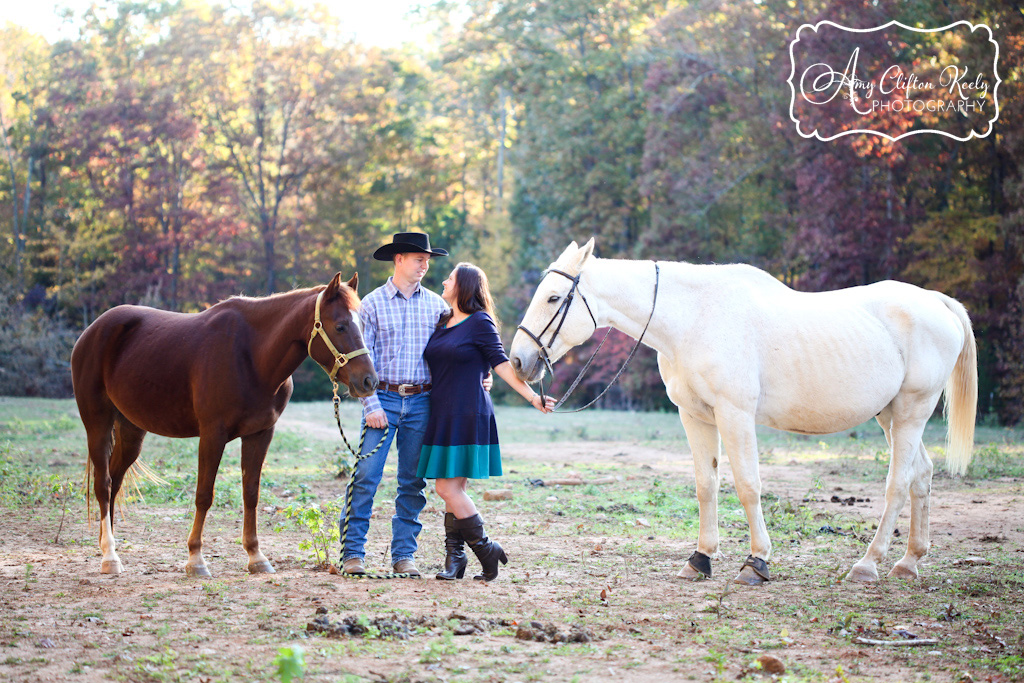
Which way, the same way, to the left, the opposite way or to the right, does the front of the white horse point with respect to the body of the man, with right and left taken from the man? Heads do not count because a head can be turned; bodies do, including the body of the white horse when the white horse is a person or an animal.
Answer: to the right

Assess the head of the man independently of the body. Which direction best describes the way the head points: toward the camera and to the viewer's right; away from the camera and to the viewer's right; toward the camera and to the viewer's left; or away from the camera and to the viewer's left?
toward the camera and to the viewer's right

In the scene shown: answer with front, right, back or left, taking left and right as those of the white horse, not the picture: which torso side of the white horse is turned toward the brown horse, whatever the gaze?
front

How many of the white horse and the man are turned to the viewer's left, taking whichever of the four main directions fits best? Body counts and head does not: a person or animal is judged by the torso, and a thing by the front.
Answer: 1

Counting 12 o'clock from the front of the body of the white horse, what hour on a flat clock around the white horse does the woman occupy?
The woman is roughly at 11 o'clock from the white horse.

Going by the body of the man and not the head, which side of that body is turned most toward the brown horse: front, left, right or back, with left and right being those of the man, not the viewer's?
right

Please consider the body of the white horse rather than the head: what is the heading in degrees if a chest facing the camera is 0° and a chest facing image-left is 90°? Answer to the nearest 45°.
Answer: approximately 90°

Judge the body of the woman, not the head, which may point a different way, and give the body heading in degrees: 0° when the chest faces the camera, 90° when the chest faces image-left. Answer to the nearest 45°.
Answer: approximately 45°

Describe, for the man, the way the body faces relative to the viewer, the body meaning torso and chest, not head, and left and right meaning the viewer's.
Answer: facing the viewer

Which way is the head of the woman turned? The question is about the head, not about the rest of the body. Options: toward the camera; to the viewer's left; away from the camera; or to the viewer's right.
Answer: to the viewer's left
